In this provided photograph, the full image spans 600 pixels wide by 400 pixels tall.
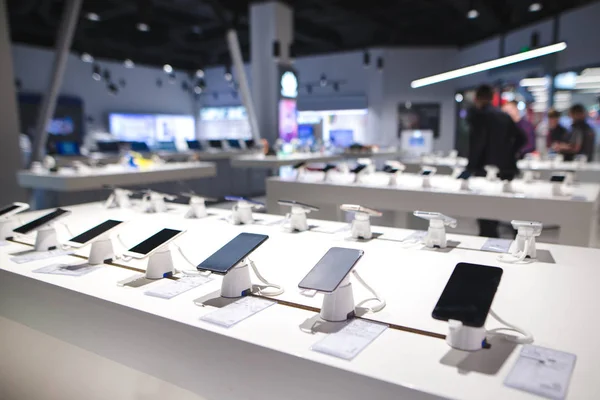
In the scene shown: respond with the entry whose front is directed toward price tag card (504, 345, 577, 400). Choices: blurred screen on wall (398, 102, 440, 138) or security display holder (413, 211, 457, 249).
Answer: the blurred screen on wall

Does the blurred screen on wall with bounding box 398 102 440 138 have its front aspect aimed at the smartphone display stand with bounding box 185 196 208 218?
yes

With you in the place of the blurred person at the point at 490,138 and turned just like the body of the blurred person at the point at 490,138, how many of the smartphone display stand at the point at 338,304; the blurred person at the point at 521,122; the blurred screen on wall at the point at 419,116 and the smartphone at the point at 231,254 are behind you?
2

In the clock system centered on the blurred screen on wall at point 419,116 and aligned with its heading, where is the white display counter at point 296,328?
The white display counter is roughly at 12 o'clock from the blurred screen on wall.
